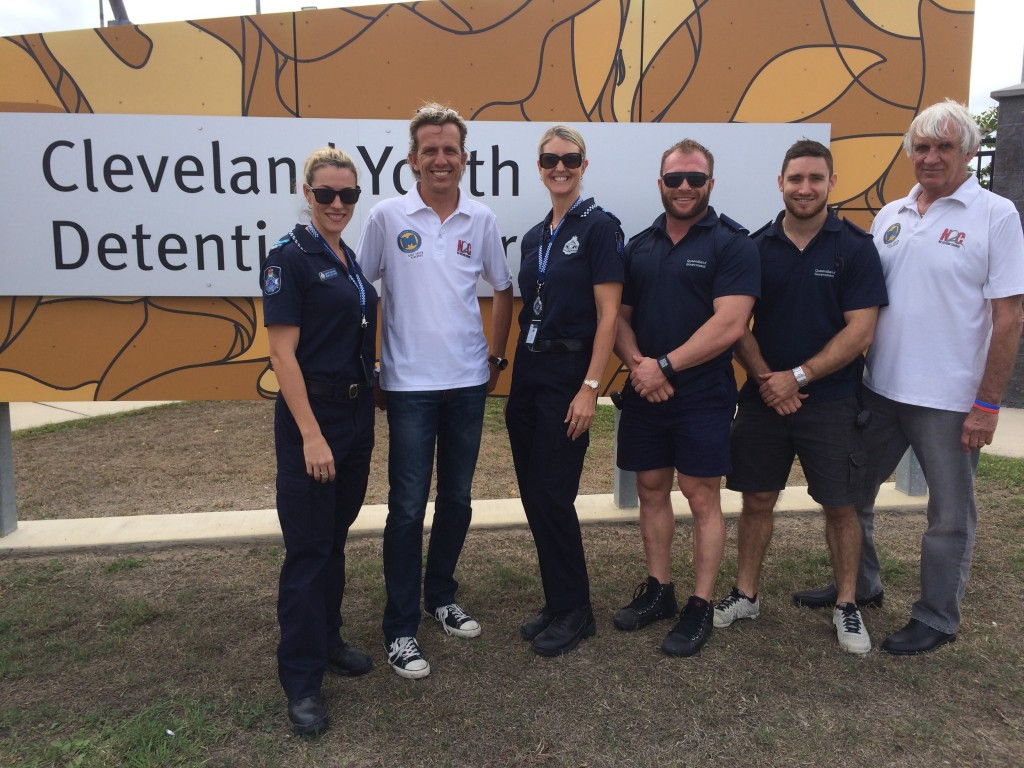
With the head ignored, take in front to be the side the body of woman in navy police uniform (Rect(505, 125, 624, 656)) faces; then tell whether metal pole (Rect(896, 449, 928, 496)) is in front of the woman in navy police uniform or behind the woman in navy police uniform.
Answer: behind

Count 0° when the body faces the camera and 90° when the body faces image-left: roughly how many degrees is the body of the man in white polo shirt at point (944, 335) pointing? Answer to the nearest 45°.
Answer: approximately 45°

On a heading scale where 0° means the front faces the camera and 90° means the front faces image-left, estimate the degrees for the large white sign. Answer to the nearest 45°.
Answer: approximately 0°

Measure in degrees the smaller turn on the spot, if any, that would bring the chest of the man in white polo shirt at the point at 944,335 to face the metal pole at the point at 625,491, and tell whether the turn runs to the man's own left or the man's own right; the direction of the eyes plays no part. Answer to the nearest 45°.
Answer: approximately 90° to the man's own right

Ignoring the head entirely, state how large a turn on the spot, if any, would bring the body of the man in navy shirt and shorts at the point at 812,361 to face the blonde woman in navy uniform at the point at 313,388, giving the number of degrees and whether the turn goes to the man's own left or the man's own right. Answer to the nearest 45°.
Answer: approximately 45° to the man's own right

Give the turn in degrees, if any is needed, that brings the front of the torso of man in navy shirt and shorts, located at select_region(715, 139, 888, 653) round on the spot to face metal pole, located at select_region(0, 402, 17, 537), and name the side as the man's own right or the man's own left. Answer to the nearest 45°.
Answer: approximately 90° to the man's own right
